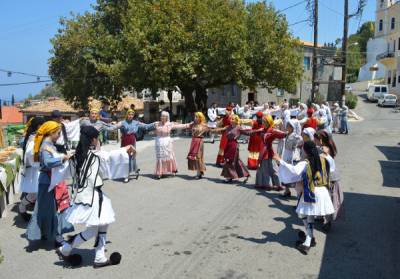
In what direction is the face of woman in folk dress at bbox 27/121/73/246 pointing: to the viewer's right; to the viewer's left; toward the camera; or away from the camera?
to the viewer's right

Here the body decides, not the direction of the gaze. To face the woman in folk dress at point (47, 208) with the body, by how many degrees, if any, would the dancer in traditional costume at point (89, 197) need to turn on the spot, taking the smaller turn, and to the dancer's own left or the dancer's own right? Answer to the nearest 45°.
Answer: approximately 135° to the dancer's own left

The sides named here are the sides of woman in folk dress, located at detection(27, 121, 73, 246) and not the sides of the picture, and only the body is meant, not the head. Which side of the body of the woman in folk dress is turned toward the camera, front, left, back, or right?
right

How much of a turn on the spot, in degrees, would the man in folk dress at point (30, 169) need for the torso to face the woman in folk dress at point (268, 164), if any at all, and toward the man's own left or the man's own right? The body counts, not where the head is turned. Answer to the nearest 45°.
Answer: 0° — they already face them

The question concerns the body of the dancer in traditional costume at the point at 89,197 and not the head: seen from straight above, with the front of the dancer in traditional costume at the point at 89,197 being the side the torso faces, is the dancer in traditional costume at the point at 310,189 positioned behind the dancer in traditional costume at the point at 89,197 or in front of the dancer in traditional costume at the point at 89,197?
in front

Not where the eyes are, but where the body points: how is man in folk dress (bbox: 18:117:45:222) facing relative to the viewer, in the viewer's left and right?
facing to the right of the viewer
